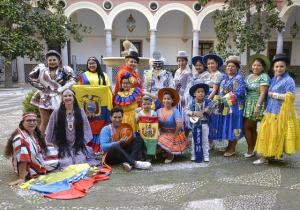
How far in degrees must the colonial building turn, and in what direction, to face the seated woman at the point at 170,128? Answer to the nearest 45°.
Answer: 0° — it already faces them

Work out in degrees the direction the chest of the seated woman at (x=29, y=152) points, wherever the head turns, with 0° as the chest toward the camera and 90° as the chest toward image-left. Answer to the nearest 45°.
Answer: approximately 315°

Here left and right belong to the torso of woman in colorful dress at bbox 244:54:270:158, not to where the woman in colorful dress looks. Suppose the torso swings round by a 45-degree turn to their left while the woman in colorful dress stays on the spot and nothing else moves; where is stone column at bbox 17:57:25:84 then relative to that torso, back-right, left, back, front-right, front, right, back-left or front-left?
back-right

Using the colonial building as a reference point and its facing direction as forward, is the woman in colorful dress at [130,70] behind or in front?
in front

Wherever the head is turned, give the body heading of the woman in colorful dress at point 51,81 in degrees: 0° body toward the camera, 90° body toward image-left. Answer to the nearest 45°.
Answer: approximately 0°

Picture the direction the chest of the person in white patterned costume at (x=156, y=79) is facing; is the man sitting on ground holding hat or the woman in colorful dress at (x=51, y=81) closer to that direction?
the man sitting on ground holding hat

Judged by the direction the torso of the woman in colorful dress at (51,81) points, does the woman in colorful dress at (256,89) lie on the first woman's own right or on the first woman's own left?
on the first woman's own left

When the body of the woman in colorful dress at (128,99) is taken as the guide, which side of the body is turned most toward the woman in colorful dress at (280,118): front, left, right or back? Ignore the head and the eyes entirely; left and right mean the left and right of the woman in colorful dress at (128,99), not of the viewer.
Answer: left
